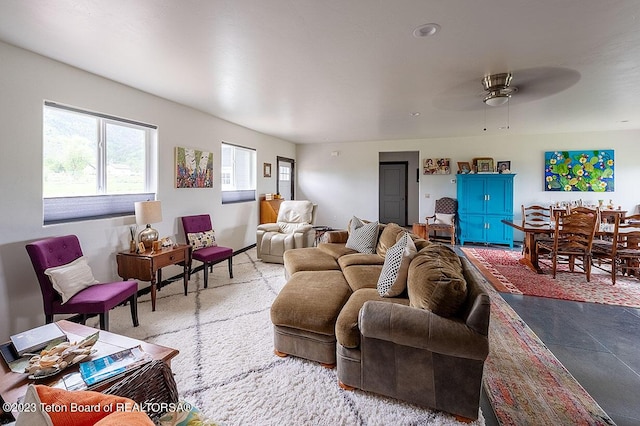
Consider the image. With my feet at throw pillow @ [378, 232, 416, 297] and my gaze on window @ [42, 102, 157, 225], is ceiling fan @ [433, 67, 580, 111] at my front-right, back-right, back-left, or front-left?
back-right

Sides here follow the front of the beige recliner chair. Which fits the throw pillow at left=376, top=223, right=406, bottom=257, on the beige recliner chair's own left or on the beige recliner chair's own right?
on the beige recliner chair's own left

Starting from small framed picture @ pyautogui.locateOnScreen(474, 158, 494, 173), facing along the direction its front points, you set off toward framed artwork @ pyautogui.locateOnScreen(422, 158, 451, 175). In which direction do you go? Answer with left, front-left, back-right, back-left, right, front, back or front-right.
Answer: right

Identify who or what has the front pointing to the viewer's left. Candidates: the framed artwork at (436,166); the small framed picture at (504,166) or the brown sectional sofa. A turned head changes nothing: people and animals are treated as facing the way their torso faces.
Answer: the brown sectional sofa

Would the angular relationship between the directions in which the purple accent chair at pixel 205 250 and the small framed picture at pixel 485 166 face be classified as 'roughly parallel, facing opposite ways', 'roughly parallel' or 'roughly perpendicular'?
roughly perpendicular

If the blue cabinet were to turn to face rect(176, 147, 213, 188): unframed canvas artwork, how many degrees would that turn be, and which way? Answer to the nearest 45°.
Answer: approximately 45° to its right

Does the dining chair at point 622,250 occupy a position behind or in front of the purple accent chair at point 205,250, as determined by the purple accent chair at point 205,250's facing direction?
in front

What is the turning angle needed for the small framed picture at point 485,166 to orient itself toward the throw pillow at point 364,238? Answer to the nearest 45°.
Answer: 0° — it already faces it

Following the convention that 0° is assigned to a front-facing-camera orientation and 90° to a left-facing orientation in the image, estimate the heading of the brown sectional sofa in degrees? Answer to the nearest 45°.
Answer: approximately 90°

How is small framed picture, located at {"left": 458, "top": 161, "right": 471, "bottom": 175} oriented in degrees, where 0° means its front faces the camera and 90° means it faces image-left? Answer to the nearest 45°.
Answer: approximately 0°

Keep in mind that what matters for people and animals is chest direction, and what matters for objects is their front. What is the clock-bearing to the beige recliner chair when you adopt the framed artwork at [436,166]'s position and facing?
The beige recliner chair is roughly at 1 o'clock from the framed artwork.

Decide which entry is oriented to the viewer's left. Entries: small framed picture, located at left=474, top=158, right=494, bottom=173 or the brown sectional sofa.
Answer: the brown sectional sofa

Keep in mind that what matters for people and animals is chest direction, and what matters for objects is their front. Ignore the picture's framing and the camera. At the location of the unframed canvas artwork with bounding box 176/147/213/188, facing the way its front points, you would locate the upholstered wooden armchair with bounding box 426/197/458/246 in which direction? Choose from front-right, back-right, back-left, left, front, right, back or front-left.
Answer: front-left

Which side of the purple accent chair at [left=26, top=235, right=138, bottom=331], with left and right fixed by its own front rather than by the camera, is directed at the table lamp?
left

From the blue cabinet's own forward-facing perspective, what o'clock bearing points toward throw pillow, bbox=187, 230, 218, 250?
The throw pillow is roughly at 1 o'clock from the blue cabinet.
